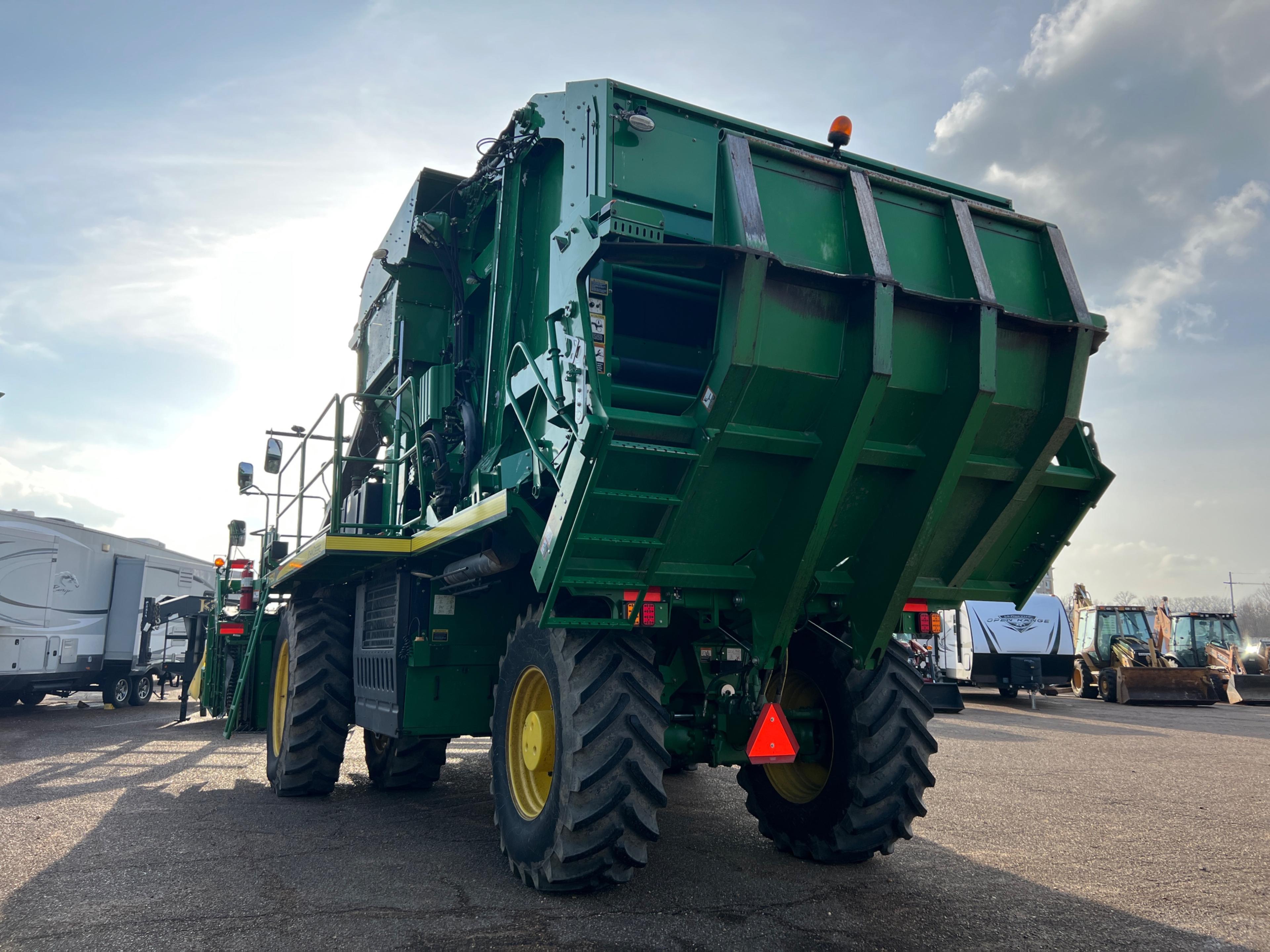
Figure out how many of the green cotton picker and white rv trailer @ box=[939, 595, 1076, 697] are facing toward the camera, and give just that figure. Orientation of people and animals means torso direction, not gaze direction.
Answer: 1

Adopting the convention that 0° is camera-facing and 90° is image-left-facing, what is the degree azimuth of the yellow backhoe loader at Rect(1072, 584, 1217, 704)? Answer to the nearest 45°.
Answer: approximately 315°

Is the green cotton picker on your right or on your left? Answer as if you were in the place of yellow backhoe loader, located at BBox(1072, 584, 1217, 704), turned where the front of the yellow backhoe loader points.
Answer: on your right

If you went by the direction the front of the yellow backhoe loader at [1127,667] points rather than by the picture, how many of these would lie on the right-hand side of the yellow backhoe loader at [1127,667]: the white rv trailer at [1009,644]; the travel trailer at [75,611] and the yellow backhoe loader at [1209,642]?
2

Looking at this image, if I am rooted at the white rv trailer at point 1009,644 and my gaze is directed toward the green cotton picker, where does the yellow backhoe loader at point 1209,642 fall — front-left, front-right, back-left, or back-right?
back-left

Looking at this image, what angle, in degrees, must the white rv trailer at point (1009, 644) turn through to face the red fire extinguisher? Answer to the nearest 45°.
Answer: approximately 45° to its right

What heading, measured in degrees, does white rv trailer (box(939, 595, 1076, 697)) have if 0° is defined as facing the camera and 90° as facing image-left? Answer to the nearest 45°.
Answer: approximately 0°

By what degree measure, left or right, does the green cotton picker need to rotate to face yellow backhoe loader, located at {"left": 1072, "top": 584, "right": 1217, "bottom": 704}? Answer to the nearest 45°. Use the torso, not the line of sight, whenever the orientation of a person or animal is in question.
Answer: approximately 90° to its right

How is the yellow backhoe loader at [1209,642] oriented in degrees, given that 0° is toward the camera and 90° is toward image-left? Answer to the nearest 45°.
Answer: approximately 315°

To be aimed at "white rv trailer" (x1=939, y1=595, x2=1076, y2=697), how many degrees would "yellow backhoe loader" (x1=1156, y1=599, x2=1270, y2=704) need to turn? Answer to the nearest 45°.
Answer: approximately 90° to its right

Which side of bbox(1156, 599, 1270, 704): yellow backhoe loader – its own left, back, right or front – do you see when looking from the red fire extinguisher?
right
